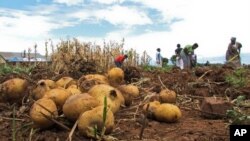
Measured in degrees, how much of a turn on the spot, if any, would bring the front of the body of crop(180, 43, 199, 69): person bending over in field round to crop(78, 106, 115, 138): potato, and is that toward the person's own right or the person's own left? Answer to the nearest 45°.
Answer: approximately 90° to the person's own right

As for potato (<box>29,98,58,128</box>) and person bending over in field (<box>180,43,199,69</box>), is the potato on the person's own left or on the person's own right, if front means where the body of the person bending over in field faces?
on the person's own right

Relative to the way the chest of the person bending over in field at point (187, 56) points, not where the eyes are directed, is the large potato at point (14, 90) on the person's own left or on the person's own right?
on the person's own right

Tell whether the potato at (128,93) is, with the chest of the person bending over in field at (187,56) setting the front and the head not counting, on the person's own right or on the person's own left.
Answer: on the person's own right

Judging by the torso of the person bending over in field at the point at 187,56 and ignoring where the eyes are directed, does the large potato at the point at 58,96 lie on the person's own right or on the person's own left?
on the person's own right

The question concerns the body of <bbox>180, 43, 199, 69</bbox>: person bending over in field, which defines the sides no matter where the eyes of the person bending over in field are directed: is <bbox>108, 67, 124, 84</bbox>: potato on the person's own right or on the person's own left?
on the person's own right
